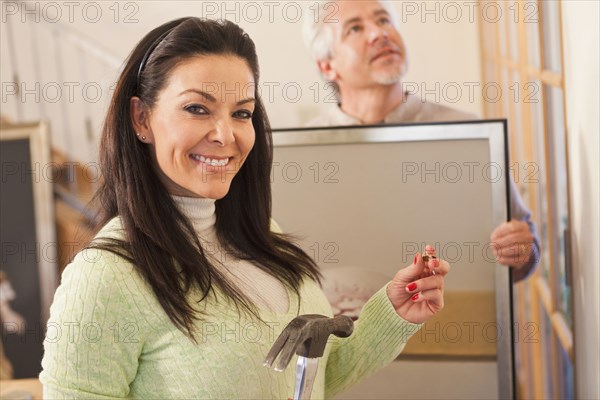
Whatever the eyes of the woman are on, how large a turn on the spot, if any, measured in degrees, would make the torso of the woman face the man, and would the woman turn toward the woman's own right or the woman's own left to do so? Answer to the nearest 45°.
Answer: approximately 90° to the woman's own left

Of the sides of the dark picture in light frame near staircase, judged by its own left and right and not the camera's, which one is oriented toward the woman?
front

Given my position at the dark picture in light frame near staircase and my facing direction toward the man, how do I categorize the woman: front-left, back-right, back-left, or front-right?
front-right

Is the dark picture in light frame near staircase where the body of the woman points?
no

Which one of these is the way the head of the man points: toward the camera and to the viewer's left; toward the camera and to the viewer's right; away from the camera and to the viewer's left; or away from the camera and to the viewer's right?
toward the camera and to the viewer's right

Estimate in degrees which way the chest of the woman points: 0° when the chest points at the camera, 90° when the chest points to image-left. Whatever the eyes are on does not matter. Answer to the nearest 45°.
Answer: approximately 315°

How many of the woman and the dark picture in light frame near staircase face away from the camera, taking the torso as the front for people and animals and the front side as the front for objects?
0

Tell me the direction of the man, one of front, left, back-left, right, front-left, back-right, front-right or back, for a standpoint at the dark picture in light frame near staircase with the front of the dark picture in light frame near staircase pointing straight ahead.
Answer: front-left
